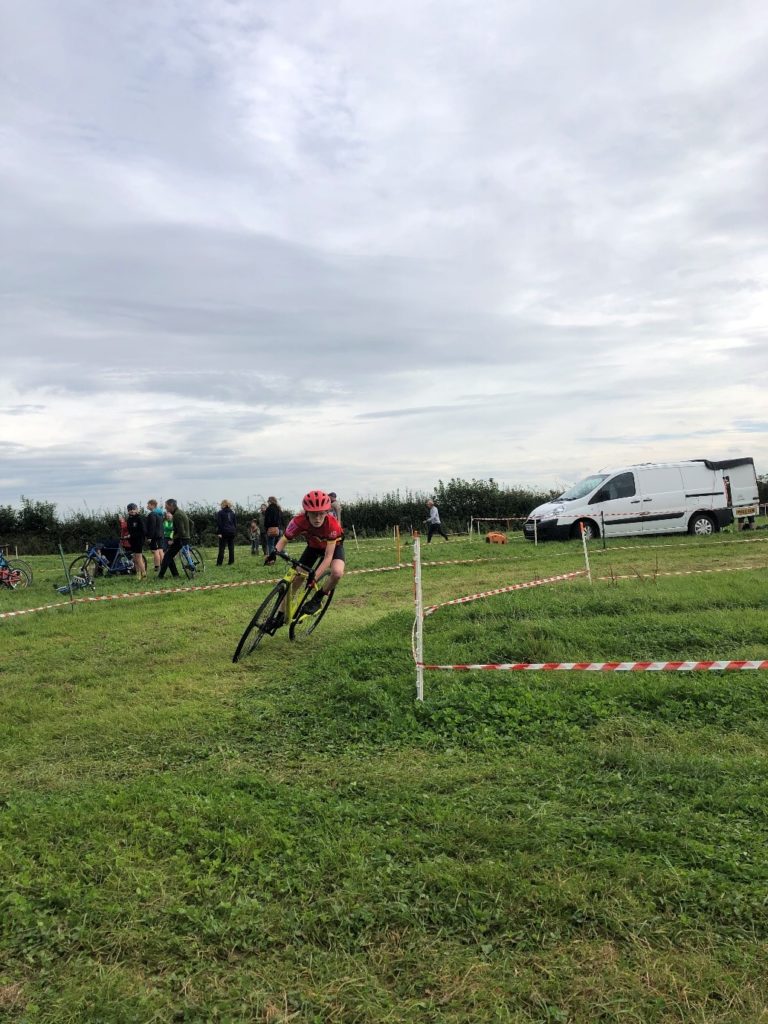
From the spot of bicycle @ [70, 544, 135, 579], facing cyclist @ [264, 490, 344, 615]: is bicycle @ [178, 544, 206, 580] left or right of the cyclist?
left

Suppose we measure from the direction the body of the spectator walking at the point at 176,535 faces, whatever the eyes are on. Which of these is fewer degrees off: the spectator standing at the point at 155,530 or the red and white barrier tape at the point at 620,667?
the spectator standing

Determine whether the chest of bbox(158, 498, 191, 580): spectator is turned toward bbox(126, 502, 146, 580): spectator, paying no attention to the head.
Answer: yes

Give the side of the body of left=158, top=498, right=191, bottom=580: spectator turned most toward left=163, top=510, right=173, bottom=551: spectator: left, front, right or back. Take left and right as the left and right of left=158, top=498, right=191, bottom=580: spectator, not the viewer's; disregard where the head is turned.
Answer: right

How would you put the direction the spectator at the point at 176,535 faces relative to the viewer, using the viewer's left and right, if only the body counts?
facing to the left of the viewer
